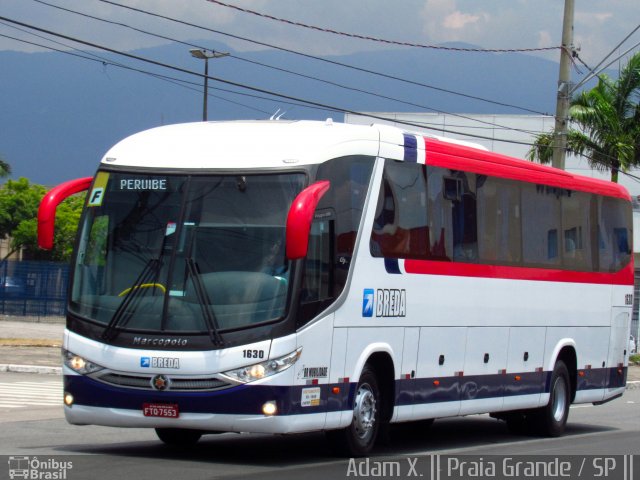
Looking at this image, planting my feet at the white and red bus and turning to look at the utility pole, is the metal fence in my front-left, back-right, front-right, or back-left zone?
front-left

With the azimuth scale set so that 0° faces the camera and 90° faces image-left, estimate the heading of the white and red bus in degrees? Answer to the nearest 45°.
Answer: approximately 45°

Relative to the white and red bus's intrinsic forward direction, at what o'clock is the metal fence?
The metal fence is roughly at 4 o'clock from the white and red bus.

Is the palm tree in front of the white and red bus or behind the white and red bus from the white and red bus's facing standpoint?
behind
